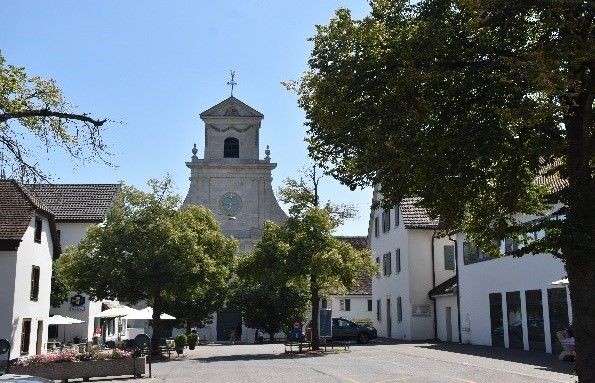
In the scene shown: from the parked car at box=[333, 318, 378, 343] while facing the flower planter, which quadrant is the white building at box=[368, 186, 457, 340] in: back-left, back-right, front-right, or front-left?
back-left

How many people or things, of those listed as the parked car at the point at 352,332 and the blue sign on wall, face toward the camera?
1

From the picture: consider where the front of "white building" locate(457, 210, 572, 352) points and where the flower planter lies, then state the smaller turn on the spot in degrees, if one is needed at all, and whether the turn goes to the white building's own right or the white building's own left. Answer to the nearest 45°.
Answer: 0° — it already faces it

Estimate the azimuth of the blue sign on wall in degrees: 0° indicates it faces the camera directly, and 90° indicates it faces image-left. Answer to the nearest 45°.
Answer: approximately 0°
